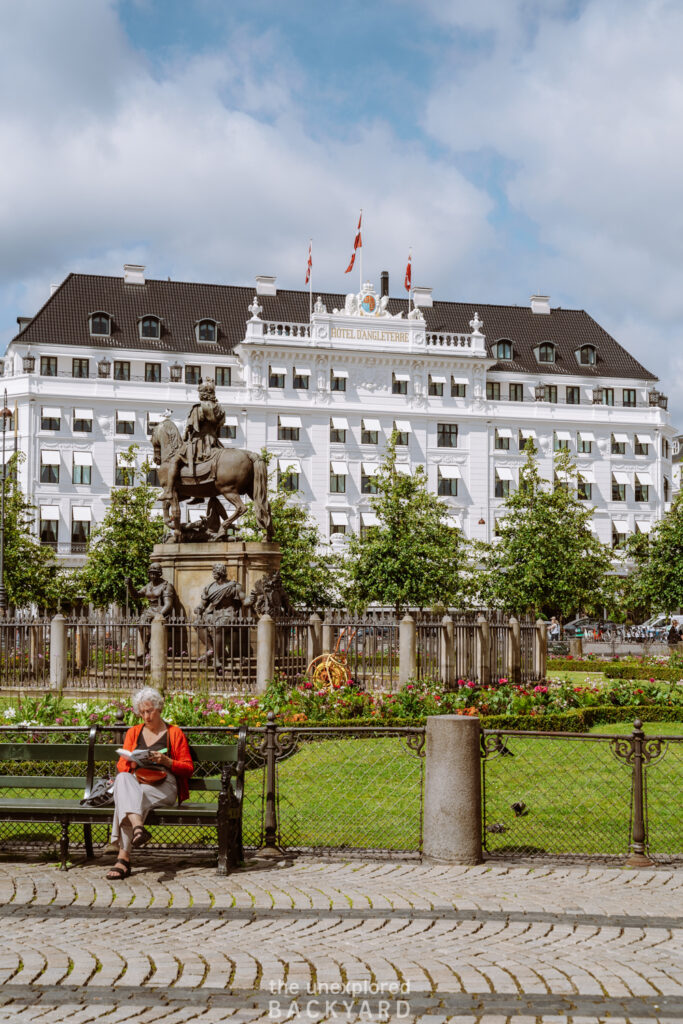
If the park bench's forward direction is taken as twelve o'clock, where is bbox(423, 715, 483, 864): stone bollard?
The stone bollard is roughly at 9 o'clock from the park bench.

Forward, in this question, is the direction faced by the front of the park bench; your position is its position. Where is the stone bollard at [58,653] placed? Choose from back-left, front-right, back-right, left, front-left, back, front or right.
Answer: back

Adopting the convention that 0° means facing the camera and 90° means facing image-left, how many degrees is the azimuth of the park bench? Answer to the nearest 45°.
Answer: approximately 0°

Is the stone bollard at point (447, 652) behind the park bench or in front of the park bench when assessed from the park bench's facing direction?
behind

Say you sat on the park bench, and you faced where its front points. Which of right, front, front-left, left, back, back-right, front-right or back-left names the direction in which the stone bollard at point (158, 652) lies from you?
back

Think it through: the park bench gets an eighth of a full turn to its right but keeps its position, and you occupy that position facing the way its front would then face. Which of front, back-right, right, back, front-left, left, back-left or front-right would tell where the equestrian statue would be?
back-right

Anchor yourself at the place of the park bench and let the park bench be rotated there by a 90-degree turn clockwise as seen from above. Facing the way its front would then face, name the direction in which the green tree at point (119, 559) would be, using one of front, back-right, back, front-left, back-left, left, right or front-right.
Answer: right

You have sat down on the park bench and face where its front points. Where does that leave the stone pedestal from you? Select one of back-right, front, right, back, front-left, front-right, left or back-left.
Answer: back

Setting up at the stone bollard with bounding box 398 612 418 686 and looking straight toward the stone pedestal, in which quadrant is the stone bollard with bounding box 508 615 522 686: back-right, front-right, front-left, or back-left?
back-right
